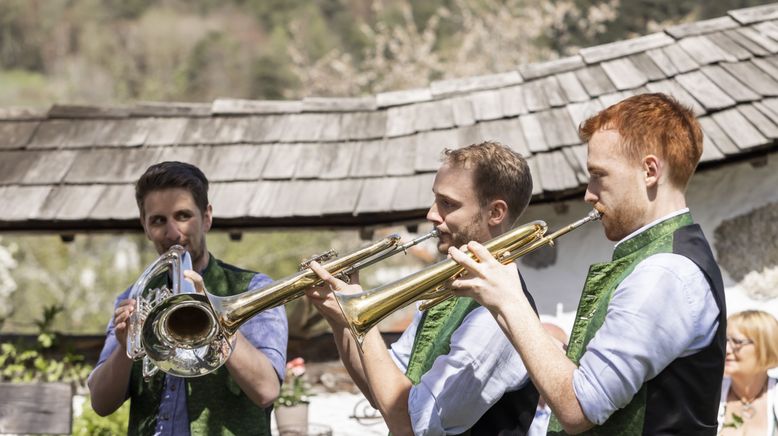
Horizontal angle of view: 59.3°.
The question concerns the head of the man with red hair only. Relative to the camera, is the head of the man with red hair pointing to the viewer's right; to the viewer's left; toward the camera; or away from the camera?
to the viewer's left

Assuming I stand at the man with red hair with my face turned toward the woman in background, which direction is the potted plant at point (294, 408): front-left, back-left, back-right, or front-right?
front-left

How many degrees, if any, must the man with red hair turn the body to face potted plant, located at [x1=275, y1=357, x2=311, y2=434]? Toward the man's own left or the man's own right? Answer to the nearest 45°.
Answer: approximately 45° to the man's own right

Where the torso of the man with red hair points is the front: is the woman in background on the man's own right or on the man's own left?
on the man's own right

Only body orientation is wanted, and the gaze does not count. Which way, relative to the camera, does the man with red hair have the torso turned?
to the viewer's left

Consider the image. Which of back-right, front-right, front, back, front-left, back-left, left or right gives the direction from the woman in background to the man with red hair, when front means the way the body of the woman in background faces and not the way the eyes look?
front-left

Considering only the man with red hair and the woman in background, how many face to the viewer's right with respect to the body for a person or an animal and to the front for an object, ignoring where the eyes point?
0

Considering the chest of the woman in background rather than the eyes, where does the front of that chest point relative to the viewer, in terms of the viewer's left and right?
facing the viewer and to the left of the viewer

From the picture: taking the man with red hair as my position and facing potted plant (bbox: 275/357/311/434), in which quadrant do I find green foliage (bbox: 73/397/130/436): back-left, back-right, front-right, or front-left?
front-left

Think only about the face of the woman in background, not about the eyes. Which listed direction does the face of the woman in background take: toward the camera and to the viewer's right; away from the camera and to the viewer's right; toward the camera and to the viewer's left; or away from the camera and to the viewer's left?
toward the camera and to the viewer's left
